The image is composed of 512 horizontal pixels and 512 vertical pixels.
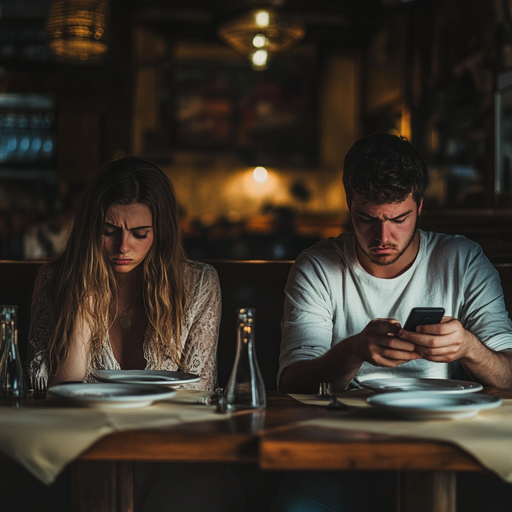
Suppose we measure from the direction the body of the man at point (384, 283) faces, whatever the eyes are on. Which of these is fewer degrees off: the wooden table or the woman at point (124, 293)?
the wooden table

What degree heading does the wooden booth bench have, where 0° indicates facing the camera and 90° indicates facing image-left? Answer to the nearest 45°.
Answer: approximately 0°

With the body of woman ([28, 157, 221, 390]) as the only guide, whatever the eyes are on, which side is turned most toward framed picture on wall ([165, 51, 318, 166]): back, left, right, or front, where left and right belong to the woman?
back

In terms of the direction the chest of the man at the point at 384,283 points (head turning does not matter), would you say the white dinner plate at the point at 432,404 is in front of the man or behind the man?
in front

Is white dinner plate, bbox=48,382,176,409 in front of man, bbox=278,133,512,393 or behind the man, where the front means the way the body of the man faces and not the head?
in front

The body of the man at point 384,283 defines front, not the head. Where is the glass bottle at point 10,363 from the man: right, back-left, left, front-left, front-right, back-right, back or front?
front-right

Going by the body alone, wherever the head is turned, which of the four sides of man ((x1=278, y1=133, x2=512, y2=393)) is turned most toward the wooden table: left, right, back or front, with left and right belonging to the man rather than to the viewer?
front

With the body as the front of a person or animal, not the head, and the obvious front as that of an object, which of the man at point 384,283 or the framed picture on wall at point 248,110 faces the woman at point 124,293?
the framed picture on wall

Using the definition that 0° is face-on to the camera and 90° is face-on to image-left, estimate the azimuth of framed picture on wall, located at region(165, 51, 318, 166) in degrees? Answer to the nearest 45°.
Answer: approximately 0°
